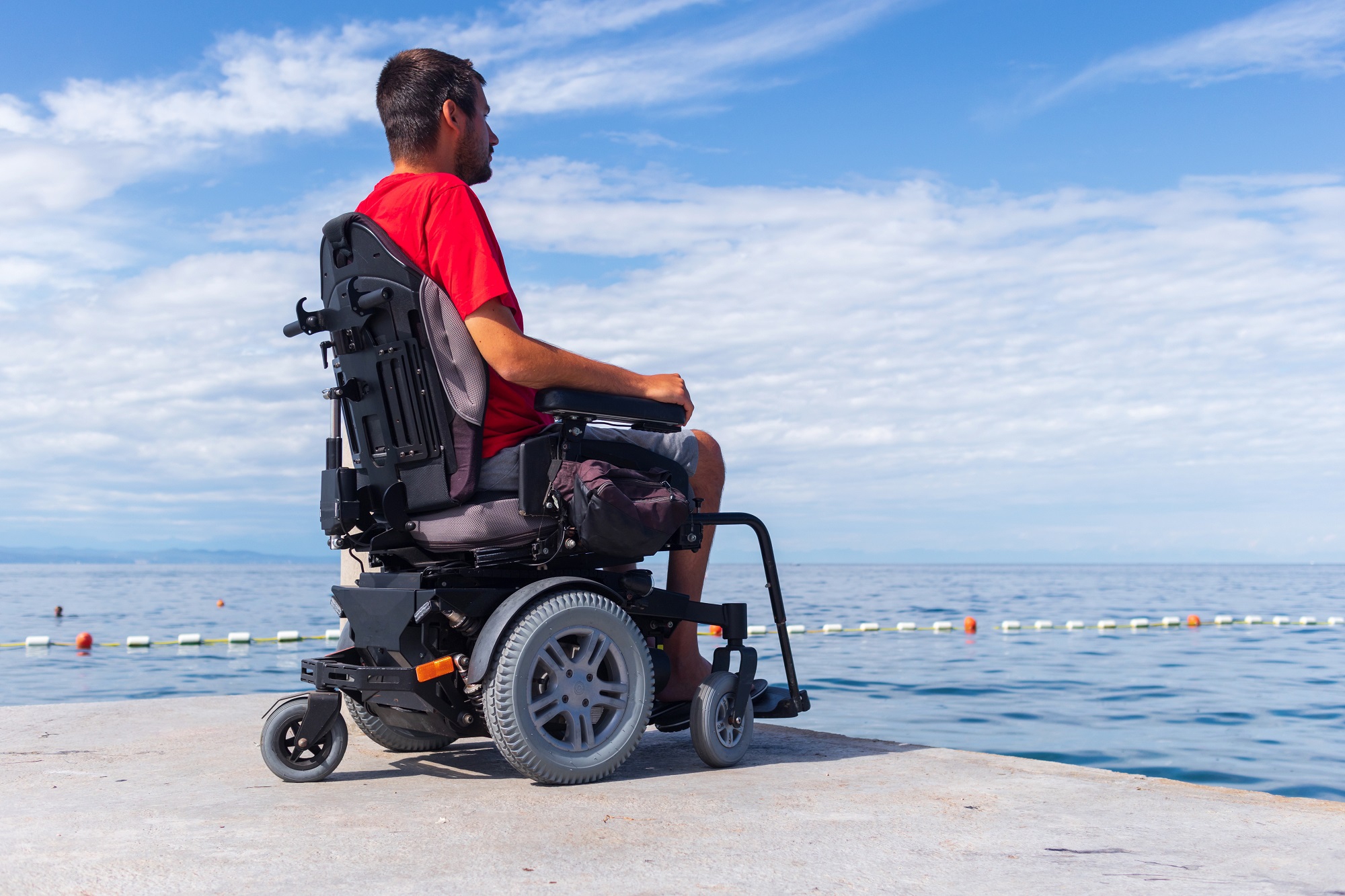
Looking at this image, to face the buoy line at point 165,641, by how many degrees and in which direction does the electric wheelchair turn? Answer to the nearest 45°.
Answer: approximately 45° to its left

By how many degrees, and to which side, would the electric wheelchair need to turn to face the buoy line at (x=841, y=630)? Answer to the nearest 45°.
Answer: approximately 45° to its left

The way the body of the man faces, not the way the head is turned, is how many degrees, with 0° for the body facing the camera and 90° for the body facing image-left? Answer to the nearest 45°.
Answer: approximately 225°

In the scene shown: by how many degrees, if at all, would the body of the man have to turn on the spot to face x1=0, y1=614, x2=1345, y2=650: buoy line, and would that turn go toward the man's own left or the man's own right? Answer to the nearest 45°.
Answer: approximately 45° to the man's own left

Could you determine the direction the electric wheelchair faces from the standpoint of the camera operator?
facing away from the viewer and to the right of the viewer

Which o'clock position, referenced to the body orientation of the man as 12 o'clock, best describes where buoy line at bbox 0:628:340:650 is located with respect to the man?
The buoy line is roughly at 10 o'clock from the man.

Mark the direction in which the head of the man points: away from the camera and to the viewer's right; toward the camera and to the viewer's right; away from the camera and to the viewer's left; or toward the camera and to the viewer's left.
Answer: away from the camera and to the viewer's right
